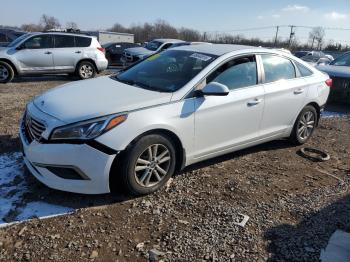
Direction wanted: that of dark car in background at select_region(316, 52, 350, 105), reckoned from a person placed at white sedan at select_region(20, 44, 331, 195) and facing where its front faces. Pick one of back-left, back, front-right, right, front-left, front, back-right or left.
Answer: back

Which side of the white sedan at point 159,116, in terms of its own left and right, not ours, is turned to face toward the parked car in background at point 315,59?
back

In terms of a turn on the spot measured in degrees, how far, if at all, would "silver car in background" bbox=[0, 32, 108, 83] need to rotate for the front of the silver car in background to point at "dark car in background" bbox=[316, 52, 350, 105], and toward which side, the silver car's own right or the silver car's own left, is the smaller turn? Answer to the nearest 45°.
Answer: approximately 135° to the silver car's own left

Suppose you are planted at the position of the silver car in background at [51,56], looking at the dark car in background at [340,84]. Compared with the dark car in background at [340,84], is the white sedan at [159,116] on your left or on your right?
right

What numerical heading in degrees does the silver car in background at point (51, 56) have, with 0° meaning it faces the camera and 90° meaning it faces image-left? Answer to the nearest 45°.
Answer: approximately 90°

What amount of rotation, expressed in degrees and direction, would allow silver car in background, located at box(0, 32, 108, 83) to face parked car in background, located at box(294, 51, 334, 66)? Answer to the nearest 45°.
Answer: approximately 180°

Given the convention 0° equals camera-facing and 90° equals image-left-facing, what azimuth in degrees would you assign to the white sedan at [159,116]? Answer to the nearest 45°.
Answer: approximately 45°
